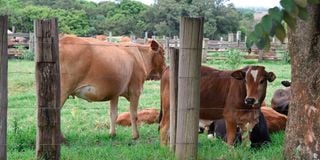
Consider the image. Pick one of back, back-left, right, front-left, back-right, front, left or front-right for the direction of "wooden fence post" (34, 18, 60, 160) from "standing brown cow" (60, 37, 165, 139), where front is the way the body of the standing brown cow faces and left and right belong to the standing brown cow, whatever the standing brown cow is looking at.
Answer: right

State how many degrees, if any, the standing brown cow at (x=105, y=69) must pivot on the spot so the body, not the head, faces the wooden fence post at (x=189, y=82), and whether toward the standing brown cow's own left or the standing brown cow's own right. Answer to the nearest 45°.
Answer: approximately 90° to the standing brown cow's own right

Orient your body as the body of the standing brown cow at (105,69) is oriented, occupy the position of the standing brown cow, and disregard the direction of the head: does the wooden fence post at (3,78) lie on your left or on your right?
on your right

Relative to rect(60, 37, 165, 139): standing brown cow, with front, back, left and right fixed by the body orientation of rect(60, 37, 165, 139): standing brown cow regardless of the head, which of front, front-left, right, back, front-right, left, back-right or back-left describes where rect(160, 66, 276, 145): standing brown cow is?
front-right

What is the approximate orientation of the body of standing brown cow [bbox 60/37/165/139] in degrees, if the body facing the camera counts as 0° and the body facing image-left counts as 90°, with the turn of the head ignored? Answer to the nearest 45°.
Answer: approximately 270°

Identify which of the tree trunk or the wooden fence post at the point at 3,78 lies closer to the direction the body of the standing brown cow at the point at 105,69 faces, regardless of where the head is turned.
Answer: the tree trunk

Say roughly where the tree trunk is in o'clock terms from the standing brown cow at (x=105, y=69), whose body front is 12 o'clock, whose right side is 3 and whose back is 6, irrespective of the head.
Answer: The tree trunk is roughly at 2 o'clock from the standing brown cow.

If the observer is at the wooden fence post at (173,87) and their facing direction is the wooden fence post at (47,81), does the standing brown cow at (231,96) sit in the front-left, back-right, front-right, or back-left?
back-right

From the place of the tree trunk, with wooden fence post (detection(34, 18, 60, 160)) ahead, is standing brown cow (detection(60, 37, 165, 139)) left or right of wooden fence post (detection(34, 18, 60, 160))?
right

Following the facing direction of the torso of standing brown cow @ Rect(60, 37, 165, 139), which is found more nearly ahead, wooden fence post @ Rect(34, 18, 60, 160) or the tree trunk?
the tree trunk
